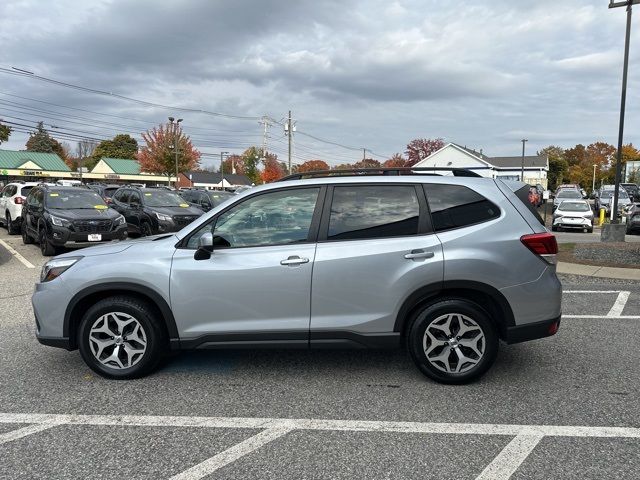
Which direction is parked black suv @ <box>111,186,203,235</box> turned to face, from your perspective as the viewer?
facing the viewer and to the right of the viewer

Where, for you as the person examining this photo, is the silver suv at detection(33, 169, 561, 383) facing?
facing to the left of the viewer

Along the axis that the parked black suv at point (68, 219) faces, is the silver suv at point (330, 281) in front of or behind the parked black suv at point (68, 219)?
in front

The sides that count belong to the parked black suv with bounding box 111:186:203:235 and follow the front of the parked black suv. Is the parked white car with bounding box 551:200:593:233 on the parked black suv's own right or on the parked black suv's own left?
on the parked black suv's own left

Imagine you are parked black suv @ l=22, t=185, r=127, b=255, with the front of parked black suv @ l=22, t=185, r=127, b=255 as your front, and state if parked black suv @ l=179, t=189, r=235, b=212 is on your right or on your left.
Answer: on your left

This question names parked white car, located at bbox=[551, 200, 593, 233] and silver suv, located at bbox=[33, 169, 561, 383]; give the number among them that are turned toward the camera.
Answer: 1

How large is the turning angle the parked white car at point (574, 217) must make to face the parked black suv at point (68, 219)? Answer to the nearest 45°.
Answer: approximately 45° to its right

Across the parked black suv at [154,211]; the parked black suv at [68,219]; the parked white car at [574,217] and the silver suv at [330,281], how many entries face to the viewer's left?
1

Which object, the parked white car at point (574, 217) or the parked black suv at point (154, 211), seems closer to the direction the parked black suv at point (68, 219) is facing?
the parked white car

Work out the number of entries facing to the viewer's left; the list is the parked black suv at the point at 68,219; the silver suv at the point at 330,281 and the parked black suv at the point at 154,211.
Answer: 1

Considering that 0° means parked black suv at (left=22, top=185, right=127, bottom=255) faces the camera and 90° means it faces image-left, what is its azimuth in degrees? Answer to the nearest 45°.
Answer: approximately 315°
